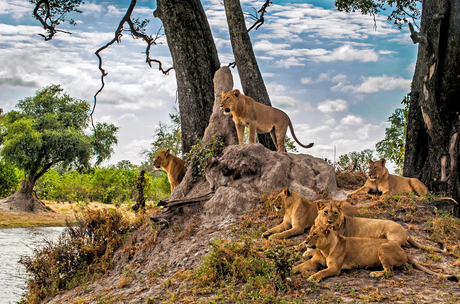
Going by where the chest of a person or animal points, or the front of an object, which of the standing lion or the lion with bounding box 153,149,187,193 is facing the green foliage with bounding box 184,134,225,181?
the standing lion

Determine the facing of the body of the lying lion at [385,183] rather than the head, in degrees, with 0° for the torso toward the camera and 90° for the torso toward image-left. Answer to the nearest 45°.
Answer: approximately 45°

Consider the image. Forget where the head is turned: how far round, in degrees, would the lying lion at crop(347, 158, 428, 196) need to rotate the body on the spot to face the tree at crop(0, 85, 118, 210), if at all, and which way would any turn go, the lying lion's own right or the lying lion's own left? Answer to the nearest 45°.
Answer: approximately 90° to the lying lion's own right

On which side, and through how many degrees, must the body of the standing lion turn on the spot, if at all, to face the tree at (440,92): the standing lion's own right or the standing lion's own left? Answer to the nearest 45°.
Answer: approximately 180°

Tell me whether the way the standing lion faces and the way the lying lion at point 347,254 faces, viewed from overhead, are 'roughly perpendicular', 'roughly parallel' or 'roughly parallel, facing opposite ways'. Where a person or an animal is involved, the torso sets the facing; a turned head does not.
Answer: roughly parallel

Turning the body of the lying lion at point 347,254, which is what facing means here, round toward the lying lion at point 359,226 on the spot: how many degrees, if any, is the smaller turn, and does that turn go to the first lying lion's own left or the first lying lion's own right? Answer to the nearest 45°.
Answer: approximately 90° to the first lying lion's own right

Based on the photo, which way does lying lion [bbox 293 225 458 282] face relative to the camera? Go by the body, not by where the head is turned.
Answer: to the viewer's left

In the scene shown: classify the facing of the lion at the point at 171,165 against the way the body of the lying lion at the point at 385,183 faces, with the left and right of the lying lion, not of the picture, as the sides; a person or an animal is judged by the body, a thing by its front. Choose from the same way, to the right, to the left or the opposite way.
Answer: the same way

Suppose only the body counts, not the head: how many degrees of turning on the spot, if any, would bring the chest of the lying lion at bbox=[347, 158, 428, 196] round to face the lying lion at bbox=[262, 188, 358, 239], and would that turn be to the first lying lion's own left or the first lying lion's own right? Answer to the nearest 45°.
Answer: approximately 45° to the first lying lion's own left

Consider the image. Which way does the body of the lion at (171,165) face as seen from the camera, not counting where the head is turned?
to the viewer's left

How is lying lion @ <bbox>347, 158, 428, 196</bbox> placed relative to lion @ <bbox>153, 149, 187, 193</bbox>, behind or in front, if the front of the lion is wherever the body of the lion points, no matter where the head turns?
behind

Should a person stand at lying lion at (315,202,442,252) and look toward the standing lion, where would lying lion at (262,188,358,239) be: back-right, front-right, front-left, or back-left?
front-left

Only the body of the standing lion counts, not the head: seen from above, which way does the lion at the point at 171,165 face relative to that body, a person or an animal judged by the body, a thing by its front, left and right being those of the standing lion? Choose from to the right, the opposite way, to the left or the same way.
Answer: the same way

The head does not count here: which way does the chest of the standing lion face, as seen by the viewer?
to the viewer's left

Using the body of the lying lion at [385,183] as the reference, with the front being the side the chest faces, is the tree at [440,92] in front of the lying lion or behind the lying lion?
behind

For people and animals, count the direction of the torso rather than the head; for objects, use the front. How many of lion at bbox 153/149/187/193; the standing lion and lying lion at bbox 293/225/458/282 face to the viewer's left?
3
